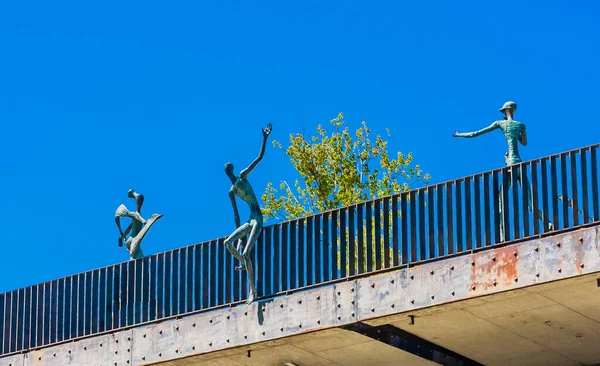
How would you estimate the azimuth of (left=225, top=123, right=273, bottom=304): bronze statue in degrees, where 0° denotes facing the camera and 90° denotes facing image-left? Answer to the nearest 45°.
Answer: approximately 45°

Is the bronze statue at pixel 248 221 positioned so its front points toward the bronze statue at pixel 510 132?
no

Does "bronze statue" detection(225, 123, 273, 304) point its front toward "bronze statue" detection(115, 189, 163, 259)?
no
